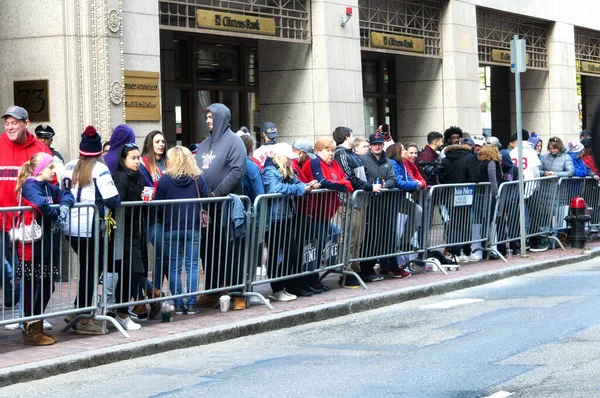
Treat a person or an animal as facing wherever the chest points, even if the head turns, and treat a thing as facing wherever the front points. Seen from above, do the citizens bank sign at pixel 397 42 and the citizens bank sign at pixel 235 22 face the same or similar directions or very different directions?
same or similar directions

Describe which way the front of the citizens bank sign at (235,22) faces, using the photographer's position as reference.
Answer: facing the viewer and to the right of the viewer

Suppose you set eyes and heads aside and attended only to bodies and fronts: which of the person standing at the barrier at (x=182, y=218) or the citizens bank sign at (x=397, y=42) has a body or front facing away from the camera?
the person standing at the barrier

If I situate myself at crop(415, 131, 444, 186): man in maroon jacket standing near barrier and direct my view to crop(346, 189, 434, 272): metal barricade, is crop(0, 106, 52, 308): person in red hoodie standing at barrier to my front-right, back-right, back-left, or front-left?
front-right

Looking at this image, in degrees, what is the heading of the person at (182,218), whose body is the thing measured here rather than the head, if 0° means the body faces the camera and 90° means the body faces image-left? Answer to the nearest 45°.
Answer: approximately 180°

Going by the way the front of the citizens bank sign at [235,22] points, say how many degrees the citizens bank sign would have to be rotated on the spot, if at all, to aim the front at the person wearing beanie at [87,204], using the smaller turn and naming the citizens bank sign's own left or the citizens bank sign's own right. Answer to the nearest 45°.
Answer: approximately 45° to the citizens bank sign's own right

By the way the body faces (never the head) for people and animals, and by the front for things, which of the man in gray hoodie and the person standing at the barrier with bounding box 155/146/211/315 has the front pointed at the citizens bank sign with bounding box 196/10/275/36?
the person standing at the barrier

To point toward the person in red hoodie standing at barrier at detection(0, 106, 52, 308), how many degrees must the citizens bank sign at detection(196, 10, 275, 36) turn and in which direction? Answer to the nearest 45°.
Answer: approximately 45° to its right

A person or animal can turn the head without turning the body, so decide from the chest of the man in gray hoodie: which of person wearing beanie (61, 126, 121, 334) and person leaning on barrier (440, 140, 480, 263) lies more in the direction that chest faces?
the person wearing beanie

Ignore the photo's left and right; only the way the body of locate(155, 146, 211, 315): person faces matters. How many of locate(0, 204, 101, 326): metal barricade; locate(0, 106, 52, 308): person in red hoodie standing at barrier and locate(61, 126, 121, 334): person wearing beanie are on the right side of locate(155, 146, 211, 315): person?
0

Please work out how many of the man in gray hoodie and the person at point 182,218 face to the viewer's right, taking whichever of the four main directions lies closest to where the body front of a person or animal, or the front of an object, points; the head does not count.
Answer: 0

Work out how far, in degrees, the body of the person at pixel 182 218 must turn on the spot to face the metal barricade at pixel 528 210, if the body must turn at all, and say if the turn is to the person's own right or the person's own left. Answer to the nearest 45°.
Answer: approximately 45° to the person's own right
